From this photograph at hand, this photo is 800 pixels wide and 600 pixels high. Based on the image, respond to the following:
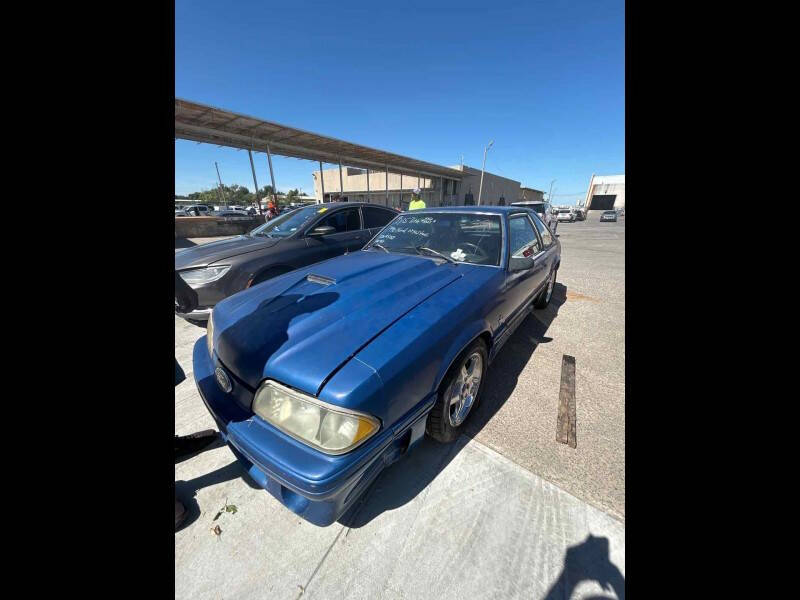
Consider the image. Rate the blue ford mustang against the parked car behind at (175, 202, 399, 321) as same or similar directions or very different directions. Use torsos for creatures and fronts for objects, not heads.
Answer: same or similar directions

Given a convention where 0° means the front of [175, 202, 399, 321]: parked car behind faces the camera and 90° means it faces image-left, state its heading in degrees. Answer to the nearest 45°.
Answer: approximately 45°

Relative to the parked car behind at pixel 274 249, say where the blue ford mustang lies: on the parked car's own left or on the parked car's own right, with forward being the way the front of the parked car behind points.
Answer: on the parked car's own left

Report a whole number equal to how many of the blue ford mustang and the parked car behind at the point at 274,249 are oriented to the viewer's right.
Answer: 0

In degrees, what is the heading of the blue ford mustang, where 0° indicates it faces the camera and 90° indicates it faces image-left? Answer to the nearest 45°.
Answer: approximately 45°

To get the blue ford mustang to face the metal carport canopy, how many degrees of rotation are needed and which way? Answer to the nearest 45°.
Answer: approximately 135° to its right

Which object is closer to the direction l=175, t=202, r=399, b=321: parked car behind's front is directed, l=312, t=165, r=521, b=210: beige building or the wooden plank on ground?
the wooden plank on ground

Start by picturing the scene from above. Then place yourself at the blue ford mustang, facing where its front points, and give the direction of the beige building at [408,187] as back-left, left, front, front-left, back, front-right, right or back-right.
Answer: back-right
